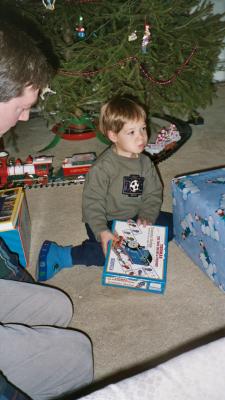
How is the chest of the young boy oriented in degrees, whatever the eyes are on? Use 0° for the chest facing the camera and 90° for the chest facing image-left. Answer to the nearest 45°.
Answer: approximately 315°

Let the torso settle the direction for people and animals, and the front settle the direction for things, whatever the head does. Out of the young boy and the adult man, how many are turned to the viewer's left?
0

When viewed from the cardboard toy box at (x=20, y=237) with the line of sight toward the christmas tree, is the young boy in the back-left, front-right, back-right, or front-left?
front-right

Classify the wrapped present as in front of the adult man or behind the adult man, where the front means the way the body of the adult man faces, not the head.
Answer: in front

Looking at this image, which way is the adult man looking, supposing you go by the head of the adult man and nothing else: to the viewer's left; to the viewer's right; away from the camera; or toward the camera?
to the viewer's right

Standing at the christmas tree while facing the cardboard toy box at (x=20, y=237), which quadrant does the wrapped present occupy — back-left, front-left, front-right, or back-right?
front-left

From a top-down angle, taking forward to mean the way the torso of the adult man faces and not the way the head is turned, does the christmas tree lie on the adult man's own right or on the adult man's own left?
on the adult man's own left

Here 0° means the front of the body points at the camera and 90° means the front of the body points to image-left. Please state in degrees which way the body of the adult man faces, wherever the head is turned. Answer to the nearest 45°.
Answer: approximately 270°

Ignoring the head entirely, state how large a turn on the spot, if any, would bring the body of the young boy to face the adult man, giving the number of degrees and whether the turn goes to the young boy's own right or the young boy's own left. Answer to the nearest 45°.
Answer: approximately 45° to the young boy's own right
